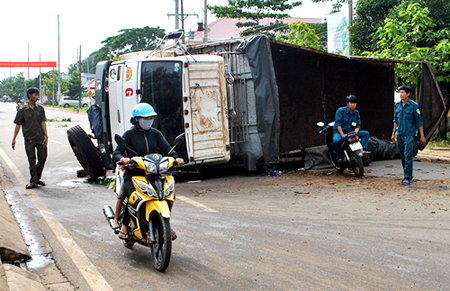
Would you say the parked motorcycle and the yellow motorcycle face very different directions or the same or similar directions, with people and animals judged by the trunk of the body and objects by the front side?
very different directions

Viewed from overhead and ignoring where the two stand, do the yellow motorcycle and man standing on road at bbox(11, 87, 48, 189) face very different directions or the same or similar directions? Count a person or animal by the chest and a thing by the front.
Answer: same or similar directions

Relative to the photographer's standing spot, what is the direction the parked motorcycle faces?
facing away from the viewer and to the left of the viewer

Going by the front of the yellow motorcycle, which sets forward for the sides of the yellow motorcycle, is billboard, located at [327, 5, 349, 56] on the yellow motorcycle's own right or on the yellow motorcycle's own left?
on the yellow motorcycle's own left

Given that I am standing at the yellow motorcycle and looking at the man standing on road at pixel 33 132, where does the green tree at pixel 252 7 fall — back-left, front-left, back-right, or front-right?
front-right

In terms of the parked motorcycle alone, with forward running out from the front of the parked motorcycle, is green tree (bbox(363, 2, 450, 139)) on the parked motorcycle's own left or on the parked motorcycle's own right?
on the parked motorcycle's own right

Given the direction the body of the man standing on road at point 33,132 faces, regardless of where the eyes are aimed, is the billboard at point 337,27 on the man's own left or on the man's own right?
on the man's own left

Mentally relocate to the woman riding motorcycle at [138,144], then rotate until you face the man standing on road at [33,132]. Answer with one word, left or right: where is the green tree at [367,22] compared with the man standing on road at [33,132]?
right

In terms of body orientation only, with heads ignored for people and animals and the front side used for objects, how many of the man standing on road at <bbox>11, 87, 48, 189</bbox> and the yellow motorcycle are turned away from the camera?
0

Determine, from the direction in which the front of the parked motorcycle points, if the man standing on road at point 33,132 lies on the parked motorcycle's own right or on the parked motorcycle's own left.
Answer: on the parked motorcycle's own left

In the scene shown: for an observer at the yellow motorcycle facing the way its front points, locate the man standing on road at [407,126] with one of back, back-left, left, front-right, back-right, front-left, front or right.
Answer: left

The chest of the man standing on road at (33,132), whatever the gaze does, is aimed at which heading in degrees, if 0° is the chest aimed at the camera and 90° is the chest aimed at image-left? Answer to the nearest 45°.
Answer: approximately 315°
